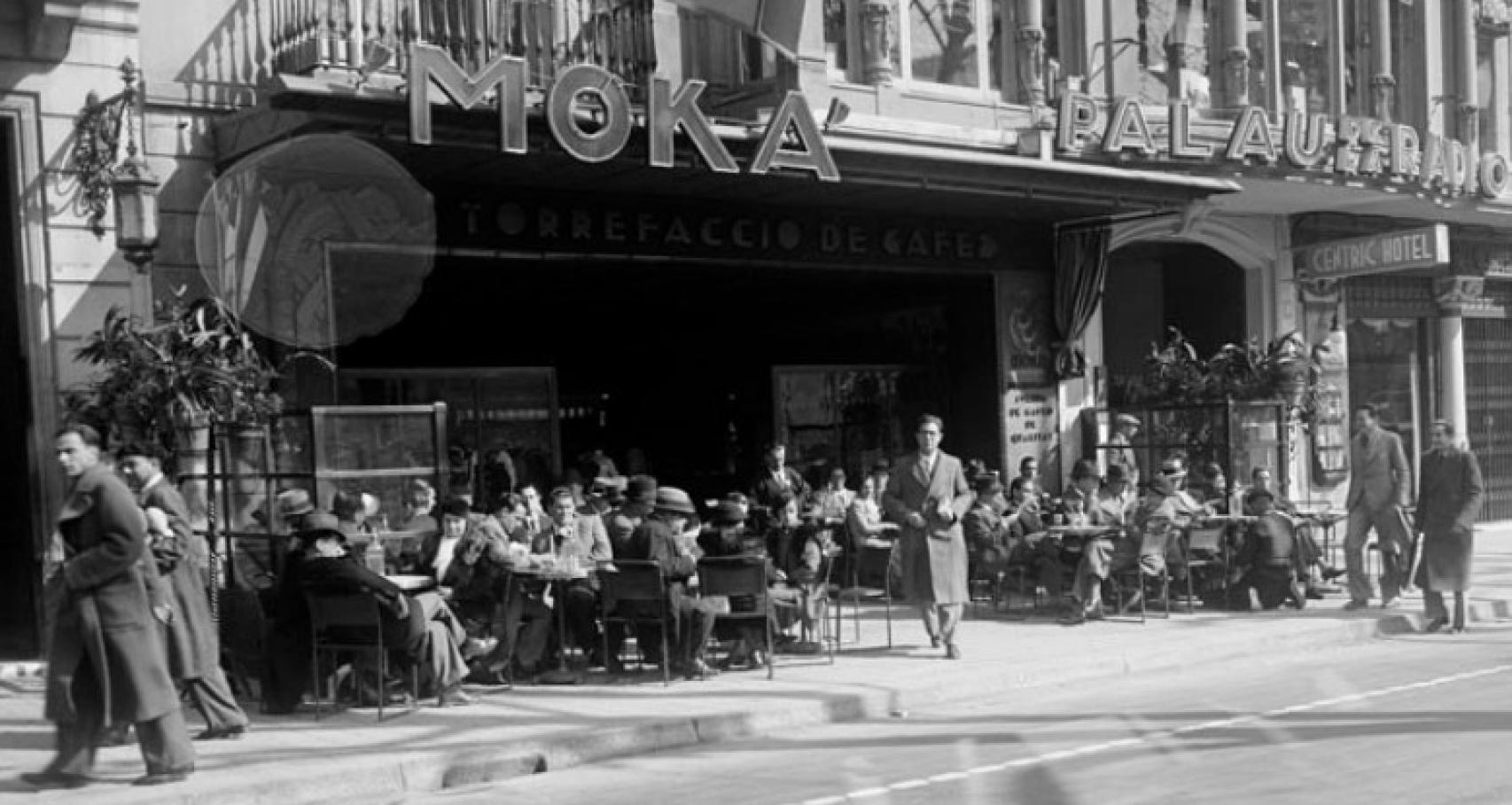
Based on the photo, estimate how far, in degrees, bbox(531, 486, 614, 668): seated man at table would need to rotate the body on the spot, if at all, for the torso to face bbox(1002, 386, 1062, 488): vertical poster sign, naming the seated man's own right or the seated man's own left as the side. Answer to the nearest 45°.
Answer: approximately 135° to the seated man's own left

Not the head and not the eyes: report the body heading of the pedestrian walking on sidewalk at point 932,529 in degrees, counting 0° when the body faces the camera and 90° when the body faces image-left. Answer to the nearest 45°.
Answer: approximately 0°

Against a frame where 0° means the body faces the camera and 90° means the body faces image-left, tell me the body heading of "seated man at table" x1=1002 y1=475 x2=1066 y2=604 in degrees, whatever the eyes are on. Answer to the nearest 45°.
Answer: approximately 270°

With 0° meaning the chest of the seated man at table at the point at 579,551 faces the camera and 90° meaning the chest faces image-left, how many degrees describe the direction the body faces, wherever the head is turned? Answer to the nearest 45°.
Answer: approximately 0°

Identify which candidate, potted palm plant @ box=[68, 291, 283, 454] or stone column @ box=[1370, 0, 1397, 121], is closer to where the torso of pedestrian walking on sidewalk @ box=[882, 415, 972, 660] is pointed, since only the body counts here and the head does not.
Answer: the potted palm plant

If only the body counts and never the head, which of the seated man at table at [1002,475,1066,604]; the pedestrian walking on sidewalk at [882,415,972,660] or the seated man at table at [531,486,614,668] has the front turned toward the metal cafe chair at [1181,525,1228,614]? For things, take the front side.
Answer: the seated man at table at [1002,475,1066,604]

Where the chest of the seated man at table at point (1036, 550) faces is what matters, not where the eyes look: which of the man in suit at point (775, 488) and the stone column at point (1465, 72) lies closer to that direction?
the stone column
